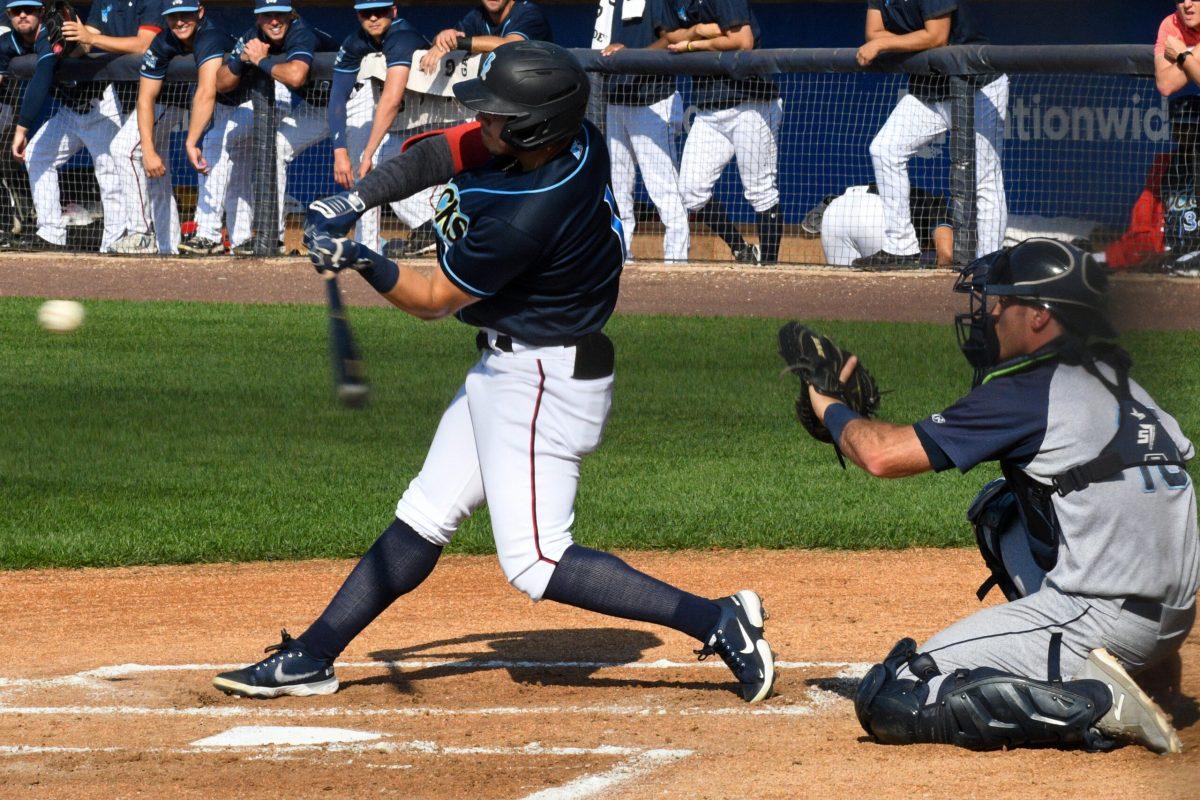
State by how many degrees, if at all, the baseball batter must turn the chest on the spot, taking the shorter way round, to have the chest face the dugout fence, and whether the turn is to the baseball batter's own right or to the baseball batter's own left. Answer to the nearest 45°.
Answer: approximately 90° to the baseball batter's own right

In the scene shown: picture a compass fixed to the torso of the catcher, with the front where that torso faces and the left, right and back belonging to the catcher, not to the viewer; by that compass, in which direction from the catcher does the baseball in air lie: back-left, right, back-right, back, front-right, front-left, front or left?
front-right

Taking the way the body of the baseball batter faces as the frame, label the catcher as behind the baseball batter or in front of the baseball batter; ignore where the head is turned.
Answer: behind

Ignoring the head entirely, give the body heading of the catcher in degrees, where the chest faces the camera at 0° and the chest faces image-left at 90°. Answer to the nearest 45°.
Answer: approximately 90°

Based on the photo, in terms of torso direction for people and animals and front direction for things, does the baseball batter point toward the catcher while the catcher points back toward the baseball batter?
no

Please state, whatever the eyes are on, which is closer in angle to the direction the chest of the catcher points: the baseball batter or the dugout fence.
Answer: the baseball batter

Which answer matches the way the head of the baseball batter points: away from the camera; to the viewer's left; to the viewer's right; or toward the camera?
to the viewer's left

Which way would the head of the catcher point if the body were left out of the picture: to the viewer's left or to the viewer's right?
to the viewer's left

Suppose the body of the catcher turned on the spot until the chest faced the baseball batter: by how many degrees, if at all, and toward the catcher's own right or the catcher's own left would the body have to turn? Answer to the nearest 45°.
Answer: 0° — they already face them

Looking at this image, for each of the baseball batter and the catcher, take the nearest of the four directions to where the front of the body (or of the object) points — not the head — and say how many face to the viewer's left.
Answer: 2

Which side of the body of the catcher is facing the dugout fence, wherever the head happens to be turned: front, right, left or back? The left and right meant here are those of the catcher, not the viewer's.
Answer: right

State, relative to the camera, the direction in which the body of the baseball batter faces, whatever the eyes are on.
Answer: to the viewer's left

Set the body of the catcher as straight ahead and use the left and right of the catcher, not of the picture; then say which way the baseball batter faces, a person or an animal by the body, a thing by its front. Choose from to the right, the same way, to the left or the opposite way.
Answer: the same way
